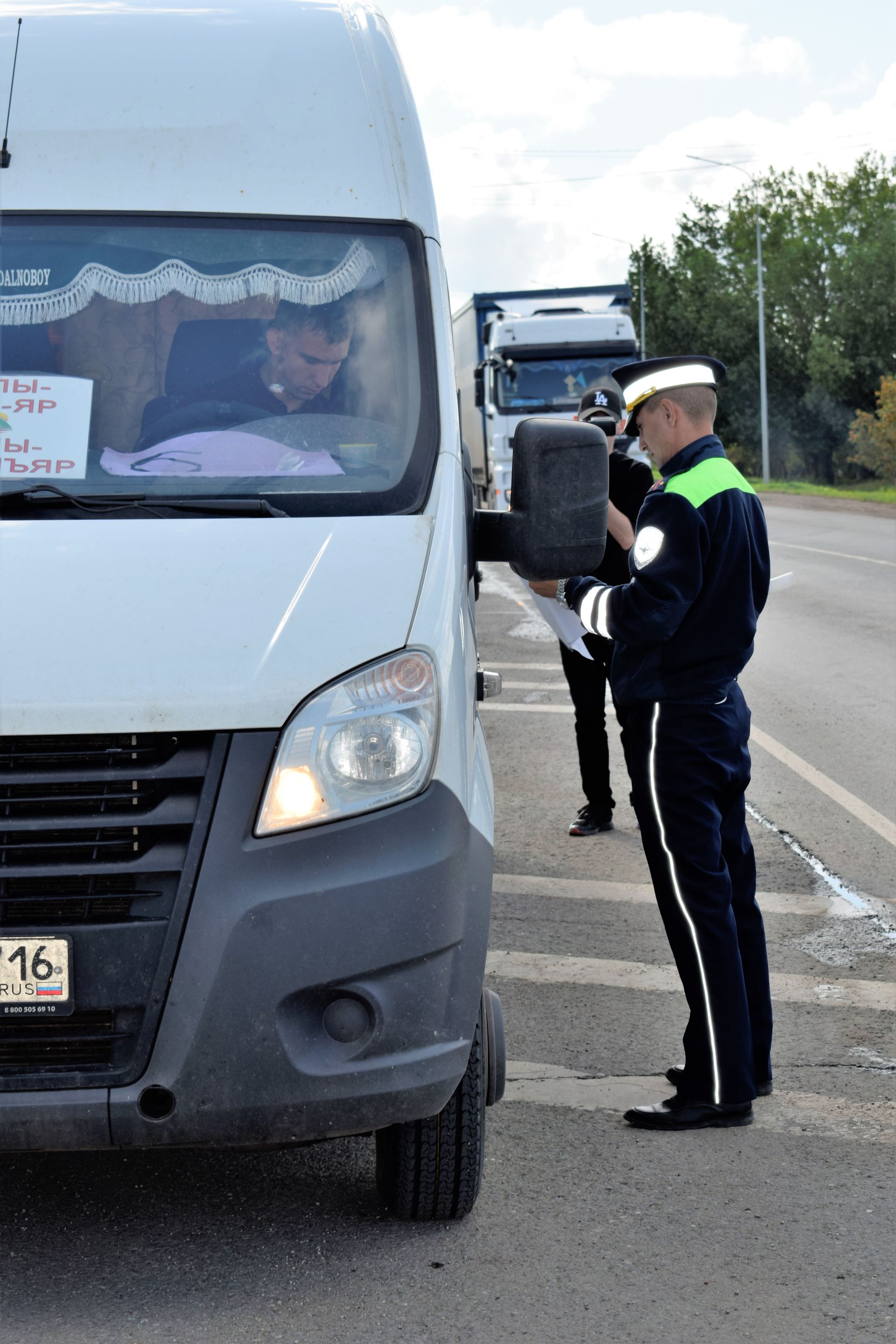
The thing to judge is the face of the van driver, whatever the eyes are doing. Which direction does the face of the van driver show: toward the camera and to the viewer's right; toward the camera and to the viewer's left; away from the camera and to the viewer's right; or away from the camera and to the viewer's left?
toward the camera and to the viewer's right

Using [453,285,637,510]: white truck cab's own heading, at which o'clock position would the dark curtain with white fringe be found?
The dark curtain with white fringe is roughly at 12 o'clock from the white truck cab.

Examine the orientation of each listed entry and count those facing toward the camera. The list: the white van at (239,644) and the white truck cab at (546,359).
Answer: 2

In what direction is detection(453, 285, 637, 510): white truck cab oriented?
toward the camera

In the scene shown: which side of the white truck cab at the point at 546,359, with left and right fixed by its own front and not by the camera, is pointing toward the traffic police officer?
front

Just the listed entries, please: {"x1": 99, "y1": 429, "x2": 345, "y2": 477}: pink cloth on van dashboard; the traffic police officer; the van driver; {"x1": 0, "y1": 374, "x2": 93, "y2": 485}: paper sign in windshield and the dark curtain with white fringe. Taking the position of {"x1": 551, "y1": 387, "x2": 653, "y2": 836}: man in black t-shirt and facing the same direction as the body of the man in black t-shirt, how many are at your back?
0

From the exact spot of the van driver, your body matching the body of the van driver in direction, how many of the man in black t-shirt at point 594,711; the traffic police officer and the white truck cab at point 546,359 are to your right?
0

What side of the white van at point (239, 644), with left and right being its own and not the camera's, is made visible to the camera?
front

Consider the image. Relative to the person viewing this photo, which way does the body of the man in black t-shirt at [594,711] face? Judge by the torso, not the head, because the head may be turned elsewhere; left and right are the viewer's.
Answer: facing the viewer and to the left of the viewer

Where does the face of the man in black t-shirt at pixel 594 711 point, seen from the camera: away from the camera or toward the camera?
toward the camera

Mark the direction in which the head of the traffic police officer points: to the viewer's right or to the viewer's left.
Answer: to the viewer's left

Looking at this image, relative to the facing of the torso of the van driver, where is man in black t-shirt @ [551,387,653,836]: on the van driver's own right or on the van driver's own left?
on the van driver's own left

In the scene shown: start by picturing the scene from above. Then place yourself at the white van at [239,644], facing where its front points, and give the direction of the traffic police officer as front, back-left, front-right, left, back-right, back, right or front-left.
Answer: back-left

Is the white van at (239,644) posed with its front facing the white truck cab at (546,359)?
no

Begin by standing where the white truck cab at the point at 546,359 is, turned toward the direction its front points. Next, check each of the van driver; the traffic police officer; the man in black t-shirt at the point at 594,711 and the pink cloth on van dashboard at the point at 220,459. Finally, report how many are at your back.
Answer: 0

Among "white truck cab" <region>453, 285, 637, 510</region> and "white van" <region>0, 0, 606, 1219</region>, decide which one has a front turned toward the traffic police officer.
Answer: "white truck cab" <region>453, 285, 637, 510</region>
